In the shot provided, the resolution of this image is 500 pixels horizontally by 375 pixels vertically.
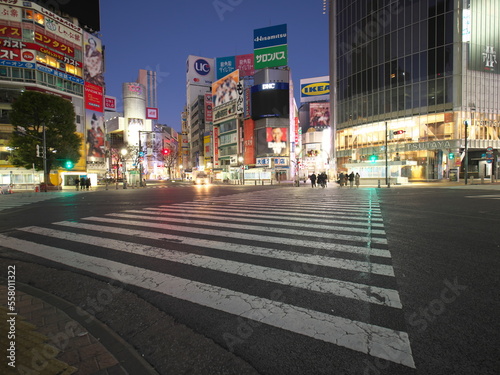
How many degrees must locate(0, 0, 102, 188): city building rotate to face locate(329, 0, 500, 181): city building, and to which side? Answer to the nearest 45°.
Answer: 0° — it already faces it

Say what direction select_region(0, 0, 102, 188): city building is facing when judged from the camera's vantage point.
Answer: facing the viewer and to the right of the viewer

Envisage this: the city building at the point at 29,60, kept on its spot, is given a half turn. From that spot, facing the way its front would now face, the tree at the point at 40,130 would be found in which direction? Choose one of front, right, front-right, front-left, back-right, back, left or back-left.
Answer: back-left
